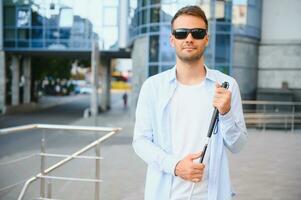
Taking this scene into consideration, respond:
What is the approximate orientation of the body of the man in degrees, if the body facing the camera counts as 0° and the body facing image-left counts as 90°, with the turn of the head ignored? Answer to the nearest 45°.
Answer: approximately 0°

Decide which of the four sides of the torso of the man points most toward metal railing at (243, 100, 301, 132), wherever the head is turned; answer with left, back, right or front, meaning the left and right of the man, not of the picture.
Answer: back
